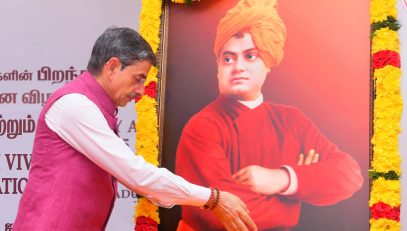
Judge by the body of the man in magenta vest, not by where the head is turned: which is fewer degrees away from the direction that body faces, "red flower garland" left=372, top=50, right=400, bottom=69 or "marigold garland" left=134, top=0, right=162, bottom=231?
the red flower garland

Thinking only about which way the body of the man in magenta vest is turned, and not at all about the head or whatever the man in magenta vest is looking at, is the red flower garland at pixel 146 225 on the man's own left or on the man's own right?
on the man's own left

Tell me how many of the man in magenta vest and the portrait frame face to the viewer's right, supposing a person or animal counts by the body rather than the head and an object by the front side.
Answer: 1

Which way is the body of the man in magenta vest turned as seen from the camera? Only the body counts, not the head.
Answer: to the viewer's right

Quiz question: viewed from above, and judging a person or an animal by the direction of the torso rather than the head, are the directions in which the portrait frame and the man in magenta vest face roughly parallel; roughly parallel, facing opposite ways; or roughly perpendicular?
roughly perpendicular

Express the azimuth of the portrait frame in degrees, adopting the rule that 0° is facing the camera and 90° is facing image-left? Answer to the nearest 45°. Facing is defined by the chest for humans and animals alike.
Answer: approximately 0°

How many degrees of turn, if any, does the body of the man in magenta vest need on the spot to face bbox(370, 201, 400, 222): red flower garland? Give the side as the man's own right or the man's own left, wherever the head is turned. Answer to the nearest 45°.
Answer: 0° — they already face it
